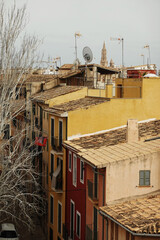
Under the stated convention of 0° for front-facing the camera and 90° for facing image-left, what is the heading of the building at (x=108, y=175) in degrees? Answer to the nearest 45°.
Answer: approximately 45°

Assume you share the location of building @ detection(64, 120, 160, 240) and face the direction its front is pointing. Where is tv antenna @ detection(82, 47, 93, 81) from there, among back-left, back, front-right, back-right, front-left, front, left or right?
back-right

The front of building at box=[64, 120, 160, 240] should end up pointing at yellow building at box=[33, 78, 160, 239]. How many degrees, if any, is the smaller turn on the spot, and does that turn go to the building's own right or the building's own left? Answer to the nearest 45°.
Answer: approximately 135° to the building's own right

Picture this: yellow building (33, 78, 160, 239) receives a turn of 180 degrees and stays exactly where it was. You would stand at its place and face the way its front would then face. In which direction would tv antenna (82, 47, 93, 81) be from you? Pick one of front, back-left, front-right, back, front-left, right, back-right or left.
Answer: left

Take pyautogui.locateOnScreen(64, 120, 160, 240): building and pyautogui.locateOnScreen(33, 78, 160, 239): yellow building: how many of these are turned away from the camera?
0

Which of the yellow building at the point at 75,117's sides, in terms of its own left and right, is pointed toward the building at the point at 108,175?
left

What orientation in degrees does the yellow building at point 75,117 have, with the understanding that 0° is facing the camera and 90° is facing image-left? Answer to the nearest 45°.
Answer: approximately 90°
